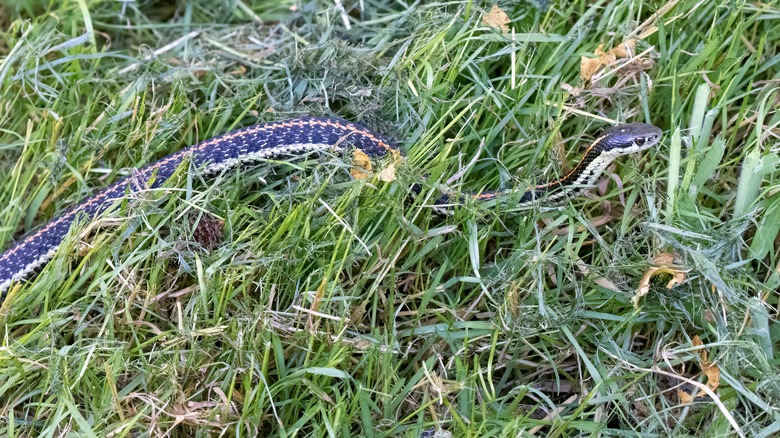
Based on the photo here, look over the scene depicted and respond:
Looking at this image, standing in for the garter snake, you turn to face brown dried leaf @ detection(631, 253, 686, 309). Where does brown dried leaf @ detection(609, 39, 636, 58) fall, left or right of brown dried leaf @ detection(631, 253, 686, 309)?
left

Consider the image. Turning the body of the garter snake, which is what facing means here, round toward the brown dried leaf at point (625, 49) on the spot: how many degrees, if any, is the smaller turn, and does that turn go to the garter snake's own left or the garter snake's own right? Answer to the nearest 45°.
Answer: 0° — it already faces it

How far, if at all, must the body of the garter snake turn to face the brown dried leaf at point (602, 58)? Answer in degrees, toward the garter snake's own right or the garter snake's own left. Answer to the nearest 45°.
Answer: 0° — it already faces it

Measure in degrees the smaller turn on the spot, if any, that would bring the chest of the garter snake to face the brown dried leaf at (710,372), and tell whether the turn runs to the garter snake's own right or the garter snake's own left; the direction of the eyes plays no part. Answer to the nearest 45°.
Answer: approximately 45° to the garter snake's own right

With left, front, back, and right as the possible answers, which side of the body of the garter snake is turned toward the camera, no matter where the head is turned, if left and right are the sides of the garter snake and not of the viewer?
right
